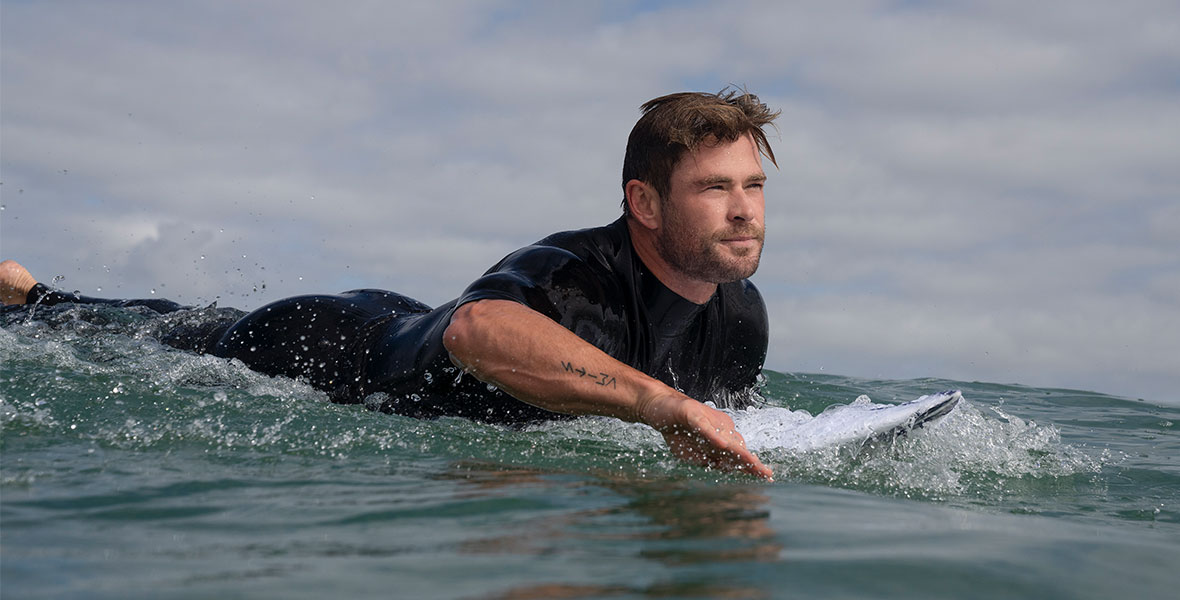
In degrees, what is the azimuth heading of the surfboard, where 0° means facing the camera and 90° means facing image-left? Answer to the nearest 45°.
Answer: approximately 270°
